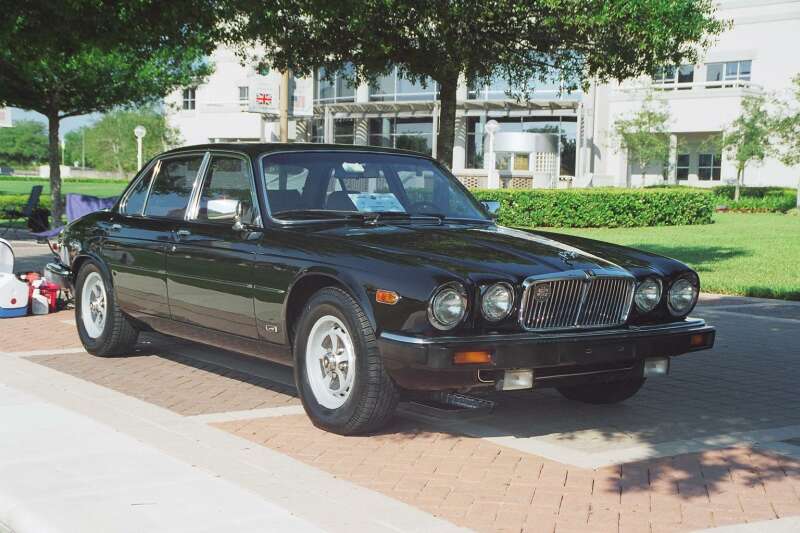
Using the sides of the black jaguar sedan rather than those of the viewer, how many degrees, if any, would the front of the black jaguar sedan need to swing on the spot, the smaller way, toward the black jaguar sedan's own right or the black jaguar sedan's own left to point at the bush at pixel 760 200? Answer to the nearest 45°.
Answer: approximately 90° to the black jaguar sedan's own left

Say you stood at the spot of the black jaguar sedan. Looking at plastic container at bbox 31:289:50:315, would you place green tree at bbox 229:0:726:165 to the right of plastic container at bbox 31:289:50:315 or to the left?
right

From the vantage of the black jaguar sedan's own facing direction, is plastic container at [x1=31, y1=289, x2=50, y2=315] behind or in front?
behind

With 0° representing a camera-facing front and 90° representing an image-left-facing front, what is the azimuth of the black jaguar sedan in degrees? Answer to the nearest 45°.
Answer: approximately 315°

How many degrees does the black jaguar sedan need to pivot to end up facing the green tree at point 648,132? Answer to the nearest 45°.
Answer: approximately 135° to its left

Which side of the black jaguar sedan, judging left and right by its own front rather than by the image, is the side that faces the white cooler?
back

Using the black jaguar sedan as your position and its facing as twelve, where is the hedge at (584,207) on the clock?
The hedge is roughly at 8 o'clock from the black jaguar sedan.

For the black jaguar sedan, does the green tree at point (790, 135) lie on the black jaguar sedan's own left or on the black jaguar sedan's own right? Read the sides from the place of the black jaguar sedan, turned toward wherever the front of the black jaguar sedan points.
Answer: on the black jaguar sedan's own left
